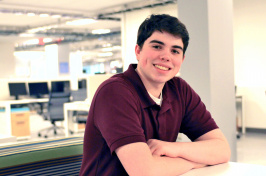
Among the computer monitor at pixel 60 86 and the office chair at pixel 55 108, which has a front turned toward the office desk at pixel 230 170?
the computer monitor

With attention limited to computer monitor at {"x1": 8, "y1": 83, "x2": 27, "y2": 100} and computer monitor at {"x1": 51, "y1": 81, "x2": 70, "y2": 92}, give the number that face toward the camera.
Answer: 2

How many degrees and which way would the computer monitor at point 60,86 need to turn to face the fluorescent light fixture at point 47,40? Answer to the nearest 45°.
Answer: approximately 180°

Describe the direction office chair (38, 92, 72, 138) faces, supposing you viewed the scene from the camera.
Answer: facing away from the viewer and to the left of the viewer

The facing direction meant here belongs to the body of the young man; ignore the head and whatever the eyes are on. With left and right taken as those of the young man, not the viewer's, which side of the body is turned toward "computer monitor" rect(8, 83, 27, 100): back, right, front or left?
back

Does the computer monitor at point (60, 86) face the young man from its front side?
yes

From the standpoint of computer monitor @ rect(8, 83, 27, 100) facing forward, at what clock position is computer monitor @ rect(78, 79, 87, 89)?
computer monitor @ rect(78, 79, 87, 89) is roughly at 7 o'clock from computer monitor @ rect(8, 83, 27, 100).

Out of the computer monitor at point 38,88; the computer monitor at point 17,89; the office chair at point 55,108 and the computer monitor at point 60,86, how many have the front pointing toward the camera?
3

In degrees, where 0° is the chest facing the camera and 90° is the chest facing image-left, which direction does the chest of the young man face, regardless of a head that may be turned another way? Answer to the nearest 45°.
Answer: approximately 315°
